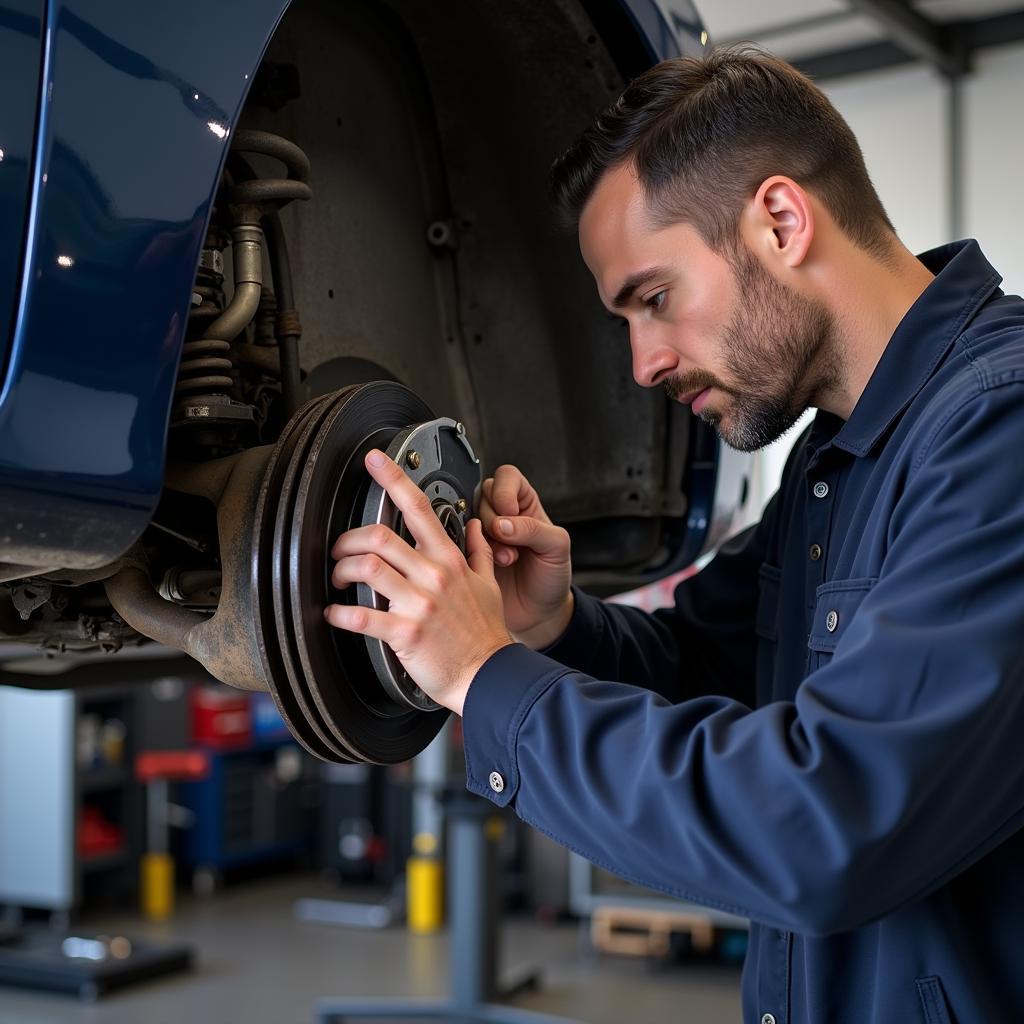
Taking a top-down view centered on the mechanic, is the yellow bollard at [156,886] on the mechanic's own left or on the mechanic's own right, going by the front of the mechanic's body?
on the mechanic's own right

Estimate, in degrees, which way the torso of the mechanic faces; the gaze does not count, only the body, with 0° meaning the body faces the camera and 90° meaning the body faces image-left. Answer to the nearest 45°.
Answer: approximately 90°
